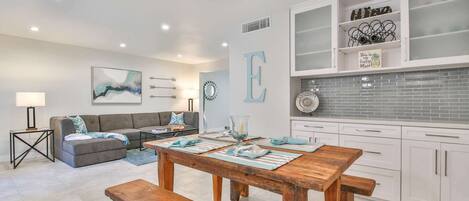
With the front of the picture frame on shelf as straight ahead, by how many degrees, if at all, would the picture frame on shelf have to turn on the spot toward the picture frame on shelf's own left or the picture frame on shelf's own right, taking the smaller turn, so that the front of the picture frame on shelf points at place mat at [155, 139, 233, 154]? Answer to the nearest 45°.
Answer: approximately 45° to the picture frame on shelf's own right

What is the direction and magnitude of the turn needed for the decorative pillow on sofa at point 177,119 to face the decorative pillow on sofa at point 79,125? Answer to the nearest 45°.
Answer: approximately 45° to its right

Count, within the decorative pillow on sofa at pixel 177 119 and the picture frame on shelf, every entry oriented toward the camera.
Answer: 2

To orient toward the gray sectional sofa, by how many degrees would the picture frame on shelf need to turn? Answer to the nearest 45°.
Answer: approximately 90° to its right
